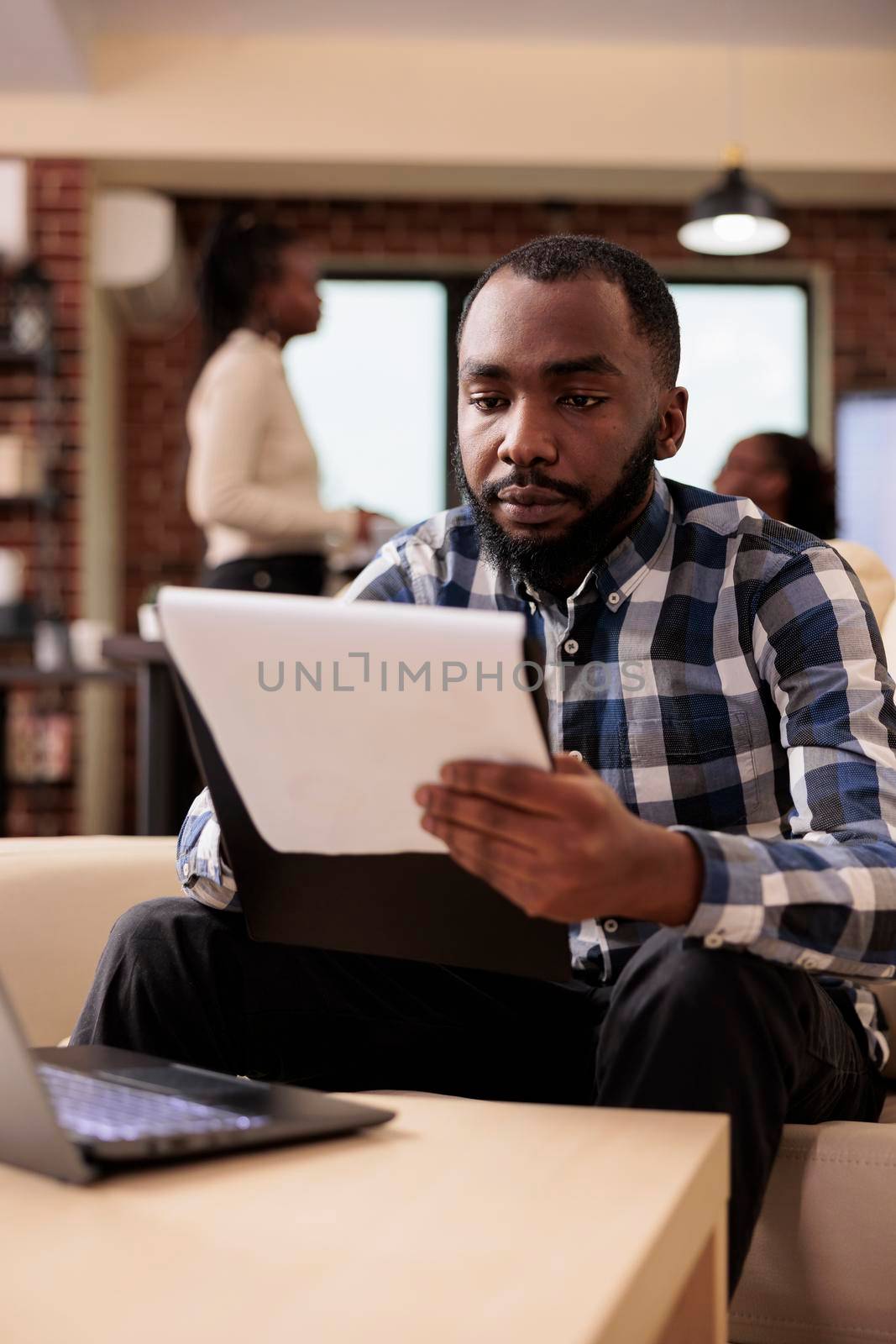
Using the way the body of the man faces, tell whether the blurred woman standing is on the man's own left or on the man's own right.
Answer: on the man's own right

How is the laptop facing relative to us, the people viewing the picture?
facing away from the viewer and to the right of the viewer

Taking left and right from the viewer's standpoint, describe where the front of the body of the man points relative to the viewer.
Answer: facing the viewer and to the left of the viewer

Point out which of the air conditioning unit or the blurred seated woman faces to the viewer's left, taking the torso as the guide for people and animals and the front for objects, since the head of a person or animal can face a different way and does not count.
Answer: the blurred seated woman

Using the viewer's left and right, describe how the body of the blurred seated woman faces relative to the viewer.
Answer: facing to the left of the viewer

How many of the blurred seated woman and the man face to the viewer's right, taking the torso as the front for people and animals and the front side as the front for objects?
0

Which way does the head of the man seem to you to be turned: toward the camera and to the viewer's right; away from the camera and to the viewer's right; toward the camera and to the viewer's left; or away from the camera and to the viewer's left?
toward the camera and to the viewer's left

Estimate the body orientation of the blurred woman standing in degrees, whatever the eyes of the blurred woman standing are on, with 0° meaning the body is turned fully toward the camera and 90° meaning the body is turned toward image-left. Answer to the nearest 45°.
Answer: approximately 270°

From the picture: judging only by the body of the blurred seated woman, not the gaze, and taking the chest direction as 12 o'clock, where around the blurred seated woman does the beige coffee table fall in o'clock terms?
The beige coffee table is roughly at 9 o'clock from the blurred seated woman.

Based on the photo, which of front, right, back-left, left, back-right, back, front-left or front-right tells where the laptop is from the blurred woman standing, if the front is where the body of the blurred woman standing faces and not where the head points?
right
